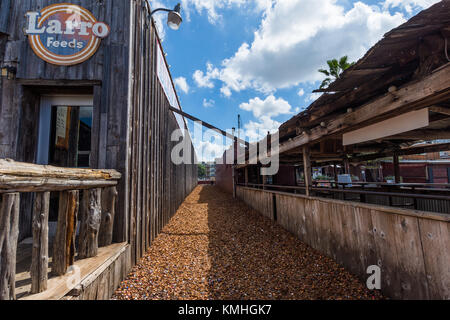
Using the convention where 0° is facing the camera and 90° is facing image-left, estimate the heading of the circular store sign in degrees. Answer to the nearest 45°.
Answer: approximately 0°

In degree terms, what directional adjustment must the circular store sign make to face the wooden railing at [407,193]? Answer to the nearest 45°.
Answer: approximately 45° to its left

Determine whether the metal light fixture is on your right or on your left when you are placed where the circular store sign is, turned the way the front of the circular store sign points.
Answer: on your left
